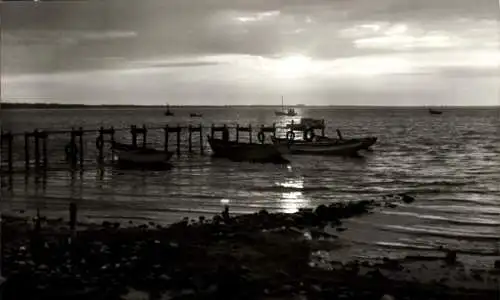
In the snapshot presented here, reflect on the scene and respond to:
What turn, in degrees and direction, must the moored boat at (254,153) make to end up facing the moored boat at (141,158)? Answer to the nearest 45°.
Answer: approximately 45° to its left

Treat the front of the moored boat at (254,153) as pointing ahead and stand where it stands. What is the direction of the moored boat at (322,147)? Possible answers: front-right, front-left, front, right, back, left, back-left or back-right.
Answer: back-right

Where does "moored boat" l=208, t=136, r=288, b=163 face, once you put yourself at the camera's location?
facing to the left of the viewer
